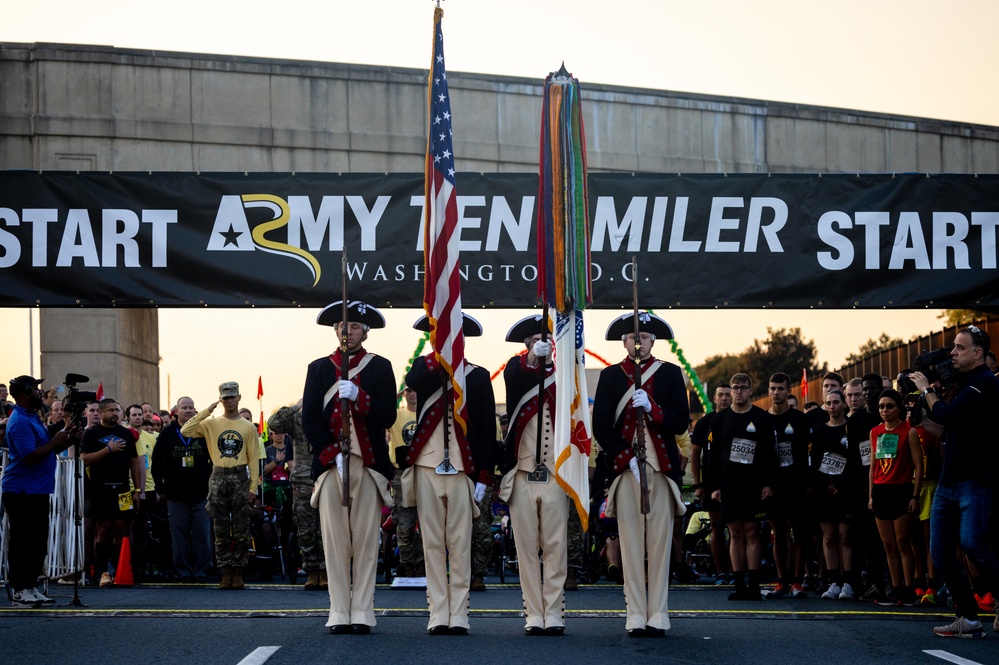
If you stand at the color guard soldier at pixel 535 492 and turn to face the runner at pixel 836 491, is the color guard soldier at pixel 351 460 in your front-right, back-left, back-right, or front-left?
back-left

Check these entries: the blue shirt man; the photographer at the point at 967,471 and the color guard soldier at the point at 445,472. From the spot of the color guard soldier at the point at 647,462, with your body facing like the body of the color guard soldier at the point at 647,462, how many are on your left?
1

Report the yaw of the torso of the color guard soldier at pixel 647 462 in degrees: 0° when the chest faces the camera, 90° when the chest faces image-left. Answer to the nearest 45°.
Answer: approximately 0°

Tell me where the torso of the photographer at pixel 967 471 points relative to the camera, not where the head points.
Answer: to the viewer's left

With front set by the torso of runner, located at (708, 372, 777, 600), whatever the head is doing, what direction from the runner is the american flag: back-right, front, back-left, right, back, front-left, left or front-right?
front-right

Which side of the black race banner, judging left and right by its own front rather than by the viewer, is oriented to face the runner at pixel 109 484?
right

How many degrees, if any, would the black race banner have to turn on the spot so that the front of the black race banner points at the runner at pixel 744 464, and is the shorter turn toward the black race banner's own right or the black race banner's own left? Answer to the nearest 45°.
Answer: approximately 90° to the black race banner's own left

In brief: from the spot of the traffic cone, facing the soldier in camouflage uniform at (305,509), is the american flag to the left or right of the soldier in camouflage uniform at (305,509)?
right

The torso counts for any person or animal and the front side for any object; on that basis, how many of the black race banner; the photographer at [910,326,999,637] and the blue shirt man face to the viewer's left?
1

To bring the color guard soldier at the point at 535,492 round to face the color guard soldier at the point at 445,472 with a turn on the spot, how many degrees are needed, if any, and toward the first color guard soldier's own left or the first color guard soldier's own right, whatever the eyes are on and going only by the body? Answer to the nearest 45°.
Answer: approximately 90° to the first color guard soldier's own right

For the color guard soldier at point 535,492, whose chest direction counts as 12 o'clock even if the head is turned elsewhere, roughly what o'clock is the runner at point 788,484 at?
The runner is roughly at 7 o'clock from the color guard soldier.
